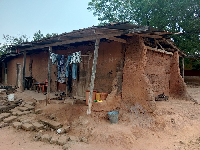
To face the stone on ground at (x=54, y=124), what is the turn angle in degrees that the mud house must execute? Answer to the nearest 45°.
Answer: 0° — it already faces it

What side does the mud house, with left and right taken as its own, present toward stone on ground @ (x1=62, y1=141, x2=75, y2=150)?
front

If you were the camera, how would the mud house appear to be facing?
facing the viewer and to the left of the viewer

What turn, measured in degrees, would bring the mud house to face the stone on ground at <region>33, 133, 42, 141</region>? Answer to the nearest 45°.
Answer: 0° — it already faces it

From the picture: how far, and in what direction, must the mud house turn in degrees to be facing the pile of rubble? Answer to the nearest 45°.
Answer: approximately 45° to its right

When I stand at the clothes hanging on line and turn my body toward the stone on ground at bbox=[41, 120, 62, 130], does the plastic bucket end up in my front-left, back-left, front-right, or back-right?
front-left

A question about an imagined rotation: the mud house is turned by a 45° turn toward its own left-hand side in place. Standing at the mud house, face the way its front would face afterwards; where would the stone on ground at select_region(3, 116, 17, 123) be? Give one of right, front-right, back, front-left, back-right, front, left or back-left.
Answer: right

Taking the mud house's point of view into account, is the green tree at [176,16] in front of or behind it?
behind

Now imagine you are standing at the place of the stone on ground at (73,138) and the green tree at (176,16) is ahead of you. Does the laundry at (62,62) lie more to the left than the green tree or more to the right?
left

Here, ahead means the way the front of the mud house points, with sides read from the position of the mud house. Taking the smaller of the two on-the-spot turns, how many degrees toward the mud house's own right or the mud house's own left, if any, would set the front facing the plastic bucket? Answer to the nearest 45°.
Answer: approximately 45° to the mud house's own left
